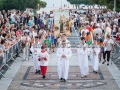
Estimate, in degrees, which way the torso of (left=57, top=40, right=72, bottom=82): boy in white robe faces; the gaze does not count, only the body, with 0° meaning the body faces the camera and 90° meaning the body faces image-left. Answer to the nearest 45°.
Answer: approximately 0°

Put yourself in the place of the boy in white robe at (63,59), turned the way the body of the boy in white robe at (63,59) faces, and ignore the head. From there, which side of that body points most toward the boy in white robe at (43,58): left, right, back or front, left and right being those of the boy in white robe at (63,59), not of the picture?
right

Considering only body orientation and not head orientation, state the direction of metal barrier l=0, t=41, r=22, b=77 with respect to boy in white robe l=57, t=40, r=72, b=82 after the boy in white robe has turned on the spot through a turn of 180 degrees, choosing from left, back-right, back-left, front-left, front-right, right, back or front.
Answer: front-left

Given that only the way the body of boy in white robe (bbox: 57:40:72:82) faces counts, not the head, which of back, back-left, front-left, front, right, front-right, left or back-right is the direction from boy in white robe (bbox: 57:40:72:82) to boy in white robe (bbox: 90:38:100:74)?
back-left

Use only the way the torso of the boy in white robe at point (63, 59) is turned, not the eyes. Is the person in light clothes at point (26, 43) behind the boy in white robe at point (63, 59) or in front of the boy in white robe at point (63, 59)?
behind
